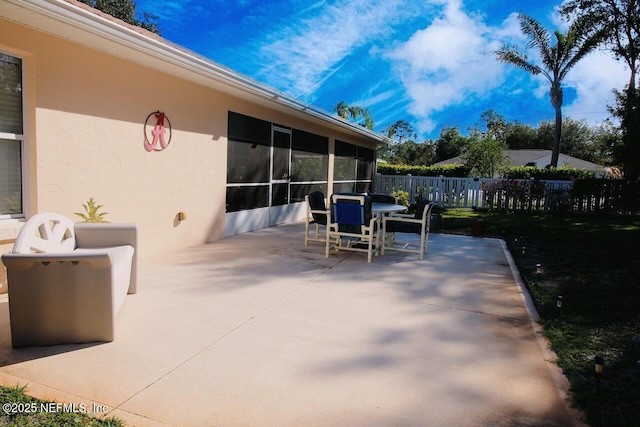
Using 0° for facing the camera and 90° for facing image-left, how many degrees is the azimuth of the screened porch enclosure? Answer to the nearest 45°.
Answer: approximately 315°

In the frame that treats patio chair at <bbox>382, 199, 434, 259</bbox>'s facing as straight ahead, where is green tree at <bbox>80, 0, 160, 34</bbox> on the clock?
The green tree is roughly at 1 o'clock from the patio chair.

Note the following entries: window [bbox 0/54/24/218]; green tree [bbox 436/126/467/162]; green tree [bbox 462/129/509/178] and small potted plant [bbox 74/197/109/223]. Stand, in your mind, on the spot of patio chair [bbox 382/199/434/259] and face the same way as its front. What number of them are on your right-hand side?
2

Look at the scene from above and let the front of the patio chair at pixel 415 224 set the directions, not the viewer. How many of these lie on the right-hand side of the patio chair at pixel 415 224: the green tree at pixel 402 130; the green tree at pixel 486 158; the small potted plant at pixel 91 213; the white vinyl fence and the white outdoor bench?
3

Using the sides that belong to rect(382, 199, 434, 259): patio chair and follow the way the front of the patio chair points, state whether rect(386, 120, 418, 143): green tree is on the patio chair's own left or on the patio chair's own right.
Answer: on the patio chair's own right

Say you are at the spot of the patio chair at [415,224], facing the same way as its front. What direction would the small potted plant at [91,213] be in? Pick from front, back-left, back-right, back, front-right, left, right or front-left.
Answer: front-left

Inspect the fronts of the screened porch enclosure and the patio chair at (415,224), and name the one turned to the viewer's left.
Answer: the patio chair

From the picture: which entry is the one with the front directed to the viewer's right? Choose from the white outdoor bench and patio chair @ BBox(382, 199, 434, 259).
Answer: the white outdoor bench

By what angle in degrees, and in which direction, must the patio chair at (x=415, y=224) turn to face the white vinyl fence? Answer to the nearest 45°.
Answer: approximately 90° to its right

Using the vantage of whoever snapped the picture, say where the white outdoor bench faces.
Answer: facing to the right of the viewer

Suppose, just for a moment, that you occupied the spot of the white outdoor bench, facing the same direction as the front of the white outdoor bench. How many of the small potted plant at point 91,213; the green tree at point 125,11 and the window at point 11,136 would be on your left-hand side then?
3

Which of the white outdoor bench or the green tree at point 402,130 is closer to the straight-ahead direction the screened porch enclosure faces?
the white outdoor bench

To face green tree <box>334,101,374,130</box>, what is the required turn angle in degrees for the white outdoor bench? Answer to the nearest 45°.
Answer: approximately 45° to its left

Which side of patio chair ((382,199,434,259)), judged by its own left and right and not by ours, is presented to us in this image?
left
